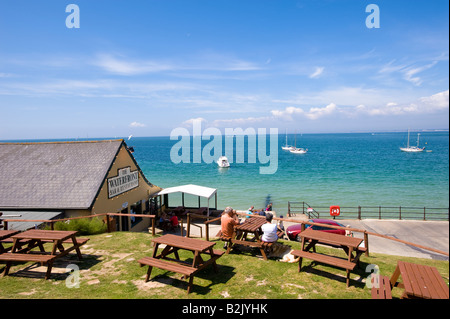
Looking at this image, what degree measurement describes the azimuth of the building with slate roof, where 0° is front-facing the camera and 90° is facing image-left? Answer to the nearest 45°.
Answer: approximately 315°

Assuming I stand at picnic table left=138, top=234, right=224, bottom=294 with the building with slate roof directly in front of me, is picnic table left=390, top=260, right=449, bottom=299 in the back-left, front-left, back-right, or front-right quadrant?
back-right

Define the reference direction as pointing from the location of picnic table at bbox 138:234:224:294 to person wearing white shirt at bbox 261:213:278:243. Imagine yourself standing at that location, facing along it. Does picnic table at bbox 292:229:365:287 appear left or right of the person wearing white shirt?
right

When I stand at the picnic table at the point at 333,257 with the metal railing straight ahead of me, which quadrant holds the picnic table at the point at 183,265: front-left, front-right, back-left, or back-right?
back-left

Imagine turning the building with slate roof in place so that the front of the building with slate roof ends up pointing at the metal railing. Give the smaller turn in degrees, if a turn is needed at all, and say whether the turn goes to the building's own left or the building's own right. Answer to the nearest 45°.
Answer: approximately 45° to the building's own left

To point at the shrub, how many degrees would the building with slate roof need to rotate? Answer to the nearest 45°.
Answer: approximately 45° to its right
